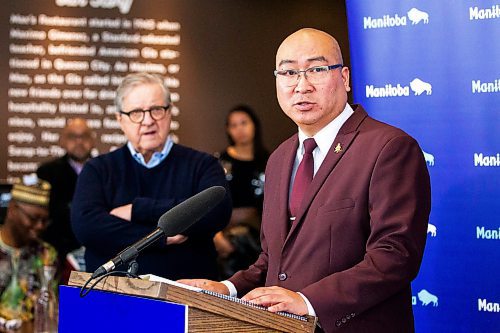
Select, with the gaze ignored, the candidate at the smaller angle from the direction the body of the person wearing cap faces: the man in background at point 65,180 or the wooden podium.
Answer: the wooden podium

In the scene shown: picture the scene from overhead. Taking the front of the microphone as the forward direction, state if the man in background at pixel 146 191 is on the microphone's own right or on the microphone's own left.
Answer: on the microphone's own left

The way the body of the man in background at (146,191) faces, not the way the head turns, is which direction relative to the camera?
toward the camera

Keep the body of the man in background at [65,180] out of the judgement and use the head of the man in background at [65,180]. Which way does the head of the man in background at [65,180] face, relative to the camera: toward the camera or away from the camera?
toward the camera

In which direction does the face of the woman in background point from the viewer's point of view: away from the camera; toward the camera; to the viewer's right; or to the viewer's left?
toward the camera

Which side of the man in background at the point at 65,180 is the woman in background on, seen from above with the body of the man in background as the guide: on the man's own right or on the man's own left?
on the man's own left

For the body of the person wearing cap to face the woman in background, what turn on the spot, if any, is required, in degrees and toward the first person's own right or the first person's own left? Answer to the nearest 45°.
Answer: approximately 90° to the first person's own left

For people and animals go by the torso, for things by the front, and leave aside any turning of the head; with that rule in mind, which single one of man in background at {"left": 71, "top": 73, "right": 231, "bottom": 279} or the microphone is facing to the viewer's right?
the microphone

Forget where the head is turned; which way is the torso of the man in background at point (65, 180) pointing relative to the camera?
toward the camera

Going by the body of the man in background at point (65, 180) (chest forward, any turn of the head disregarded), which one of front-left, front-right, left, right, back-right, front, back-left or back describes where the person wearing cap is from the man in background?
front

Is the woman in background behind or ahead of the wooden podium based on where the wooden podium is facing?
behind

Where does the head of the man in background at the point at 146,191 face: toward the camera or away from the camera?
toward the camera

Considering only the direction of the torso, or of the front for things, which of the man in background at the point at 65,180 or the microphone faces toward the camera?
the man in background

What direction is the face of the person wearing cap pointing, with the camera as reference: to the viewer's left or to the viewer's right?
to the viewer's right
